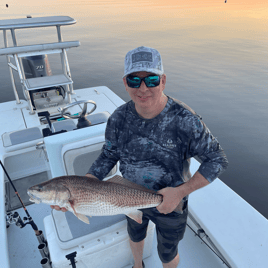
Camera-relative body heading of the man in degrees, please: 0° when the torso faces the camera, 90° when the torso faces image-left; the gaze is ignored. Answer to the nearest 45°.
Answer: approximately 0°
